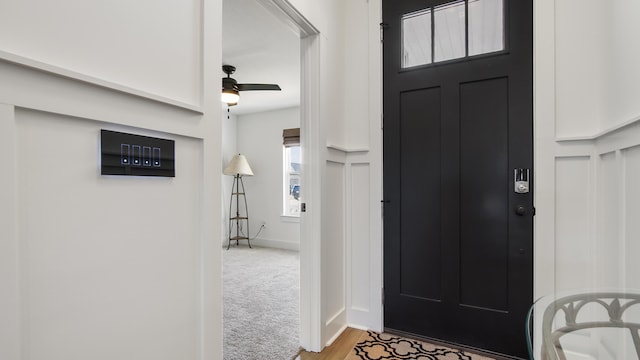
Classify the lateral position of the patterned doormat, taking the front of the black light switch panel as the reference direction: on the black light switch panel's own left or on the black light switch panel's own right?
on the black light switch panel's own left

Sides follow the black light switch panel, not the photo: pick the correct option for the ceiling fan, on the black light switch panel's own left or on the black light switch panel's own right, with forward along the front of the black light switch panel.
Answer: on the black light switch panel's own left

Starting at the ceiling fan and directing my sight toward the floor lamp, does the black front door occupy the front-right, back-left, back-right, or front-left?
back-right

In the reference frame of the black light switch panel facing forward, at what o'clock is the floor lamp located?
The floor lamp is roughly at 8 o'clock from the black light switch panel.

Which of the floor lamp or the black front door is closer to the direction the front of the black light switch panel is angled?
the black front door

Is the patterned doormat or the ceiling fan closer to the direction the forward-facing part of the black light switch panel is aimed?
the patterned doormat

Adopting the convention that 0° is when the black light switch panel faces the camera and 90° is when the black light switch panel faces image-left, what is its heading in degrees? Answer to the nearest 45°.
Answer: approximately 315°

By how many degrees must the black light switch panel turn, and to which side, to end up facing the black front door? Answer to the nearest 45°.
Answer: approximately 45° to its left
